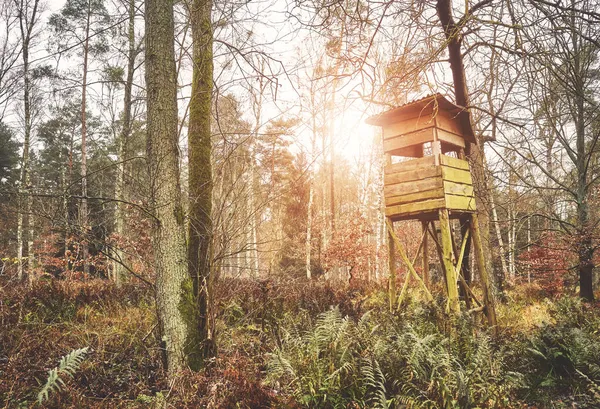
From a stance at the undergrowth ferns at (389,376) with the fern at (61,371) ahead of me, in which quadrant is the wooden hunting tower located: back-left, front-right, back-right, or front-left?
back-right
